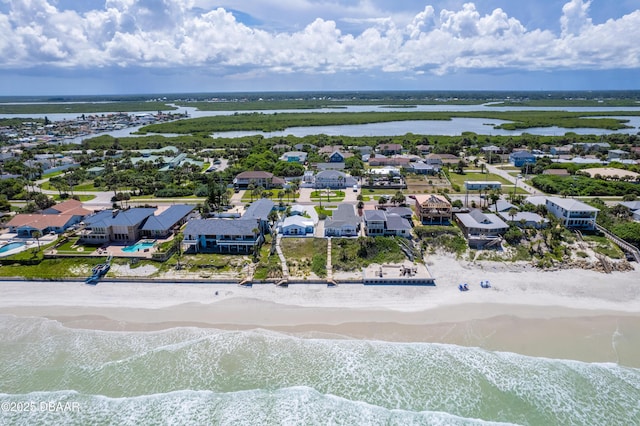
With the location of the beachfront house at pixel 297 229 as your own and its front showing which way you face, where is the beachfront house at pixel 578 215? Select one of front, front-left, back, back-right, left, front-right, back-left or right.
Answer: left

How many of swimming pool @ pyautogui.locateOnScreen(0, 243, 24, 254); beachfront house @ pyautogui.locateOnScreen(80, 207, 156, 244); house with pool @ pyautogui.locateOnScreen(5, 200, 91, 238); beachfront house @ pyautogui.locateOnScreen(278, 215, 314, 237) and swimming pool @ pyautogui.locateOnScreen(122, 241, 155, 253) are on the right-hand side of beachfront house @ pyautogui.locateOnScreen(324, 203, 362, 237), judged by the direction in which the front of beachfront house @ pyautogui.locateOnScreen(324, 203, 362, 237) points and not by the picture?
5

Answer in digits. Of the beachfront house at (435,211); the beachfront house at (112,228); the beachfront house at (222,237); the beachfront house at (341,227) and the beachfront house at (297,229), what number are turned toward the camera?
5

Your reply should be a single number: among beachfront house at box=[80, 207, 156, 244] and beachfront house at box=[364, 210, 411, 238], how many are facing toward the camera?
2

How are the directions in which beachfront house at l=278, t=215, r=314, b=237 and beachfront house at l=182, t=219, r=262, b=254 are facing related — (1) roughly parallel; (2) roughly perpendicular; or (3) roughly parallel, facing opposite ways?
roughly parallel

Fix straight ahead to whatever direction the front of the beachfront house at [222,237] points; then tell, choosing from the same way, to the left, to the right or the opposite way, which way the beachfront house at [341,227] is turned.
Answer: the same way

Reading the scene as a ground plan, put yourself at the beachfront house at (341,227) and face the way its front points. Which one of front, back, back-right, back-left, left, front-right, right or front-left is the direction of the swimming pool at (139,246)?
right

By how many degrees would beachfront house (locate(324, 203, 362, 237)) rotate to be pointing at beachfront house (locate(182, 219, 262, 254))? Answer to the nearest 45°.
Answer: approximately 90° to its right

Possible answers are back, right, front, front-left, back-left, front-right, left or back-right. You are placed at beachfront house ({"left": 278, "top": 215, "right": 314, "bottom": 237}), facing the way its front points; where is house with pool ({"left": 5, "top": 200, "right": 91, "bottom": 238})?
right

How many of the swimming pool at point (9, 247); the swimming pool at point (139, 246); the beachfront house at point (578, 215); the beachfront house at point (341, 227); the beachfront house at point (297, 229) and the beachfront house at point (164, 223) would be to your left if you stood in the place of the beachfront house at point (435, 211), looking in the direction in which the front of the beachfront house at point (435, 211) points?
1
